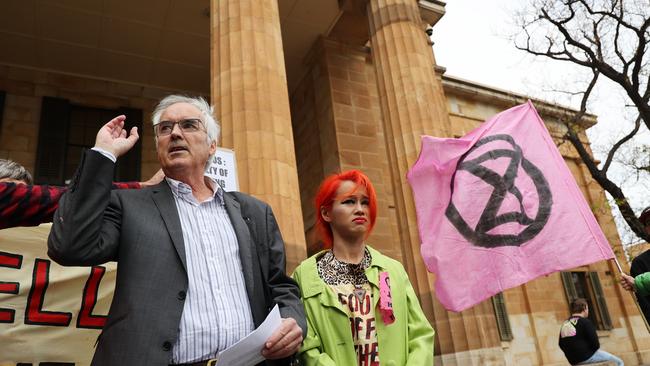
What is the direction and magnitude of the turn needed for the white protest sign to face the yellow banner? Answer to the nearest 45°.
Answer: approximately 45° to its right

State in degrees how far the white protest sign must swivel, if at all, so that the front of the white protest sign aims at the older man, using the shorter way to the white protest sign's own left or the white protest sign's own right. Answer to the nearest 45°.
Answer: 0° — it already faces them

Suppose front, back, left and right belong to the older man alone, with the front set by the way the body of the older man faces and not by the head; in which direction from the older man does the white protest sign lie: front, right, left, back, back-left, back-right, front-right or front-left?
back

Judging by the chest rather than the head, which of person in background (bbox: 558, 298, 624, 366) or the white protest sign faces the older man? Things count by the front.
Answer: the white protest sign

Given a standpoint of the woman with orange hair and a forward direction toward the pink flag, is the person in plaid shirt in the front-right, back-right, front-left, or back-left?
back-left

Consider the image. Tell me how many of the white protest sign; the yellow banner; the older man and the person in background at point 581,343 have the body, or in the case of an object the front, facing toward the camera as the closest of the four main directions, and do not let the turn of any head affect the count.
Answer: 3
